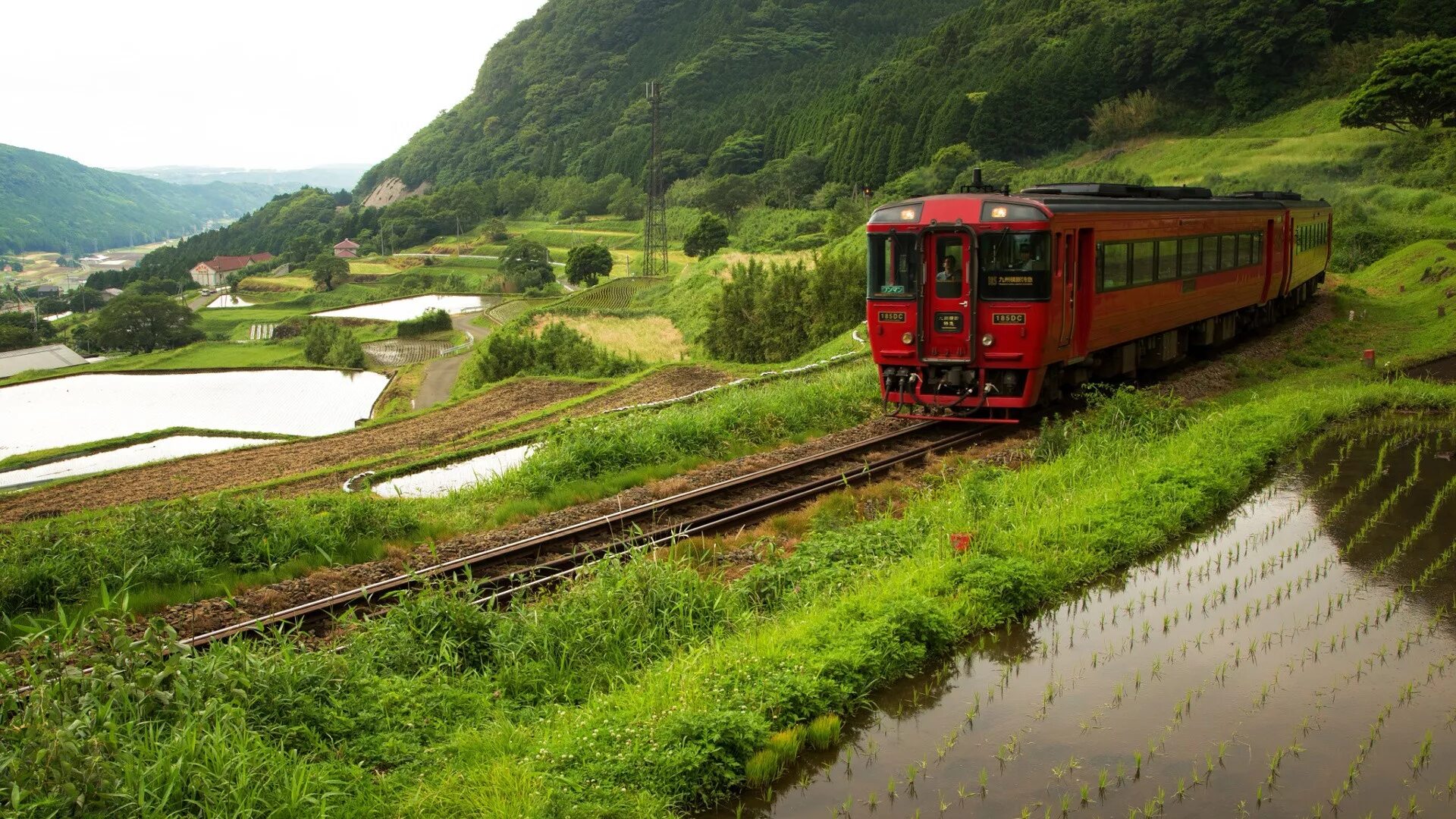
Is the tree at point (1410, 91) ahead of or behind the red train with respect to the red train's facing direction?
behind

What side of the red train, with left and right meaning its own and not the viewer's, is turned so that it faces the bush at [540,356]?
right

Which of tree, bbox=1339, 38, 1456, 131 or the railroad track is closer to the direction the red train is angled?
the railroad track

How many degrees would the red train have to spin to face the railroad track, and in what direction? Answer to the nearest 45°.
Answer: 0° — it already faces it

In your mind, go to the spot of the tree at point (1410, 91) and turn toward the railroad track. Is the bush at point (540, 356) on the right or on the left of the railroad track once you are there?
right

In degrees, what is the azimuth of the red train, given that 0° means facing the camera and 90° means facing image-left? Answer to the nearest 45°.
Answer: approximately 45°
